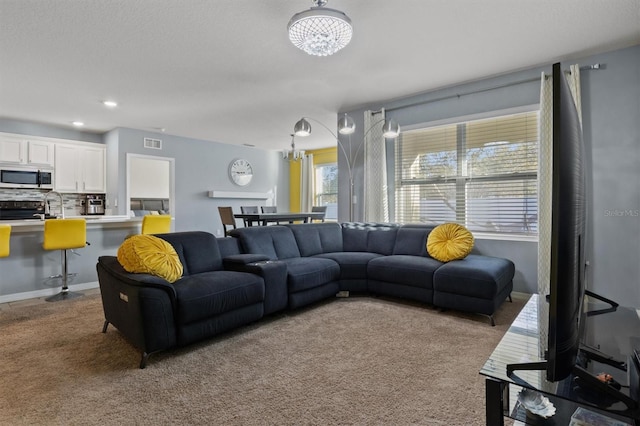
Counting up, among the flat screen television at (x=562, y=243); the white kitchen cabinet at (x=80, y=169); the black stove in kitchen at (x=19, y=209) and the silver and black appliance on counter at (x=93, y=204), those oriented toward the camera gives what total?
3

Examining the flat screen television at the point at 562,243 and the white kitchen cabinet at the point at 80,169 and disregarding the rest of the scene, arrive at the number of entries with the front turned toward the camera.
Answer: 1

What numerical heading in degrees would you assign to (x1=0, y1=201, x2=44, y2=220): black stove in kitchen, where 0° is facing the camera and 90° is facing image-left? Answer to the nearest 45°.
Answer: approximately 0°

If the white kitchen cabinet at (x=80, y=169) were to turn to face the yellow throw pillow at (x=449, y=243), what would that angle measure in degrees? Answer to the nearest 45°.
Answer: approximately 45° to its left

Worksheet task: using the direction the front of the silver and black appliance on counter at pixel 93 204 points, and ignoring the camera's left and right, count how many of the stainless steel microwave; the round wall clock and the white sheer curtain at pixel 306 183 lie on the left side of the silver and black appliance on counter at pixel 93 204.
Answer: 2

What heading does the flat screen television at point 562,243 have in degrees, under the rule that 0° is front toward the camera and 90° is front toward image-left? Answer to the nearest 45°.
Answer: approximately 90°

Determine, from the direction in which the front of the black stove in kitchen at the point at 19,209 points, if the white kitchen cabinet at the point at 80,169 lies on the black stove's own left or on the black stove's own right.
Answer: on the black stove's own left

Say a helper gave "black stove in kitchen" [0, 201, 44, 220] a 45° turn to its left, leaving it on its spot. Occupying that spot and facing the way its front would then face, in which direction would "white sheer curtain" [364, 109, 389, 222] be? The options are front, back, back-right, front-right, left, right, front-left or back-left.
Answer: front

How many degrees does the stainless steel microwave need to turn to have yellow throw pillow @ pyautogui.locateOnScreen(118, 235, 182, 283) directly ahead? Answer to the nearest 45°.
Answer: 0° — it already faces it

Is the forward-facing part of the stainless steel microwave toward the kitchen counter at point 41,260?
yes

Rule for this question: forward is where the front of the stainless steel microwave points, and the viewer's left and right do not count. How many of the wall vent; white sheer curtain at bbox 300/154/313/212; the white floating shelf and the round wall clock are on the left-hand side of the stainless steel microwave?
4

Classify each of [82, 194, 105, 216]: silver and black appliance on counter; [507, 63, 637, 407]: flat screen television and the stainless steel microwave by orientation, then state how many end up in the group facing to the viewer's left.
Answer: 1

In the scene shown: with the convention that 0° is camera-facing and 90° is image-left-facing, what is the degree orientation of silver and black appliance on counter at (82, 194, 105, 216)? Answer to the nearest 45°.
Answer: approximately 0°

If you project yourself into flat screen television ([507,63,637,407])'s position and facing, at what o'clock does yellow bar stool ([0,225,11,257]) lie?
The yellow bar stool is roughly at 12 o'clock from the flat screen television.
